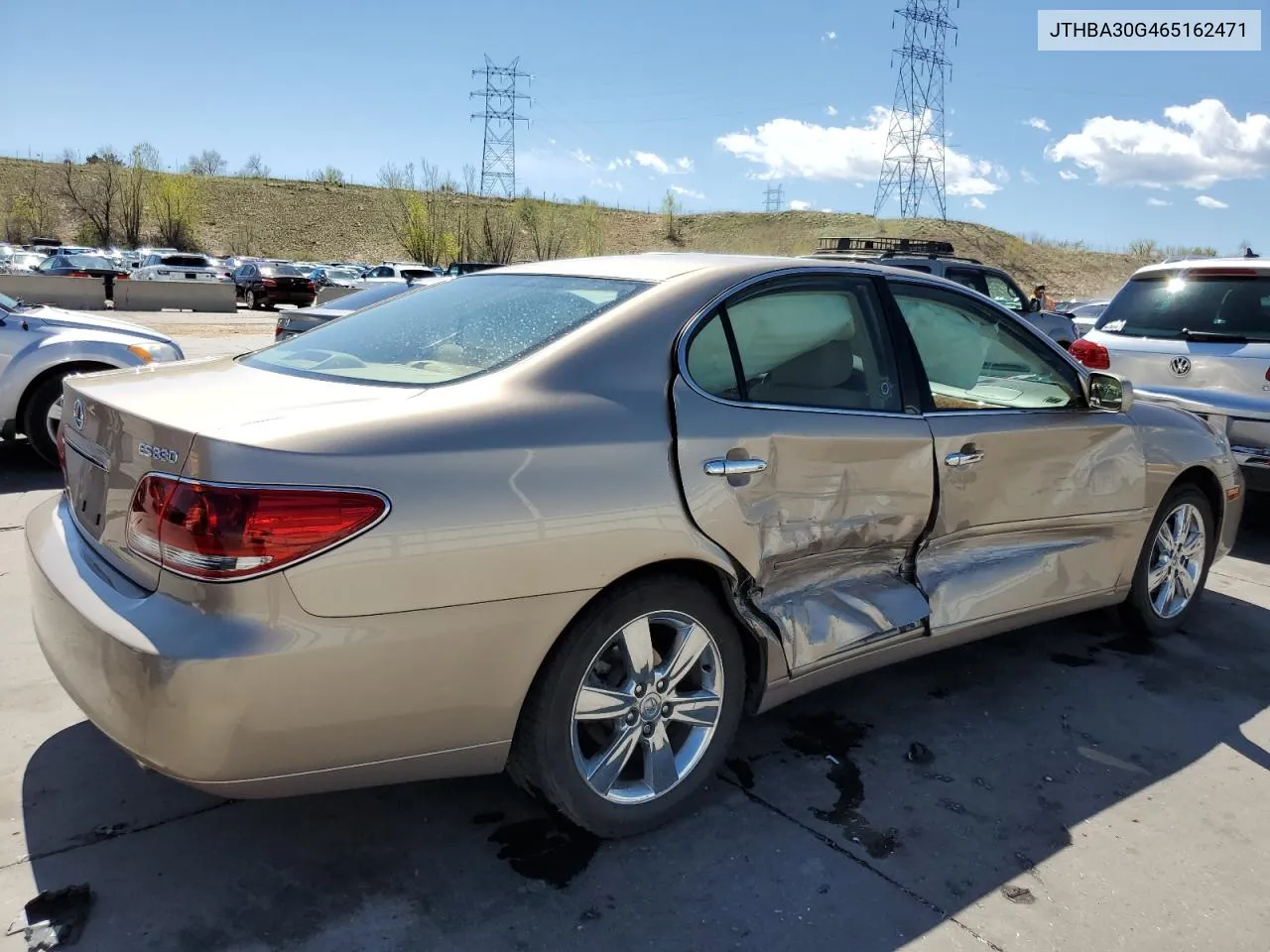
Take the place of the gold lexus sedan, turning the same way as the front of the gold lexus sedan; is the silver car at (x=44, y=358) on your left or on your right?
on your left

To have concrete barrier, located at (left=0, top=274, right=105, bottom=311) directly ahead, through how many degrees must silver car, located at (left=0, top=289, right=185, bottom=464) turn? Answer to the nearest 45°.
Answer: approximately 90° to its left

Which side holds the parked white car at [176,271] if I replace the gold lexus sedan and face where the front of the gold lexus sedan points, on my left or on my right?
on my left

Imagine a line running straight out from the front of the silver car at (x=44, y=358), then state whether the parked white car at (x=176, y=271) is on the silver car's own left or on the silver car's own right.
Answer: on the silver car's own left

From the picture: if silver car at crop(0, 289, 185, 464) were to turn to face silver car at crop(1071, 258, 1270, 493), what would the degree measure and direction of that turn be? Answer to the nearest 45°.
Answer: approximately 45° to its right

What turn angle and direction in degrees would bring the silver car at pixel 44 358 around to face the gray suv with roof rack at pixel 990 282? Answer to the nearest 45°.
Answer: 0° — it already faces it

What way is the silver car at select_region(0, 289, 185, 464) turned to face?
to the viewer's right

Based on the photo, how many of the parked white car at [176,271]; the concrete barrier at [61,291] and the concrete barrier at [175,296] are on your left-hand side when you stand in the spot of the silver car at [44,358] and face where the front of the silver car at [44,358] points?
3

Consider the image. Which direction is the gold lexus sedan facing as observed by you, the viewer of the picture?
facing away from the viewer and to the right of the viewer
